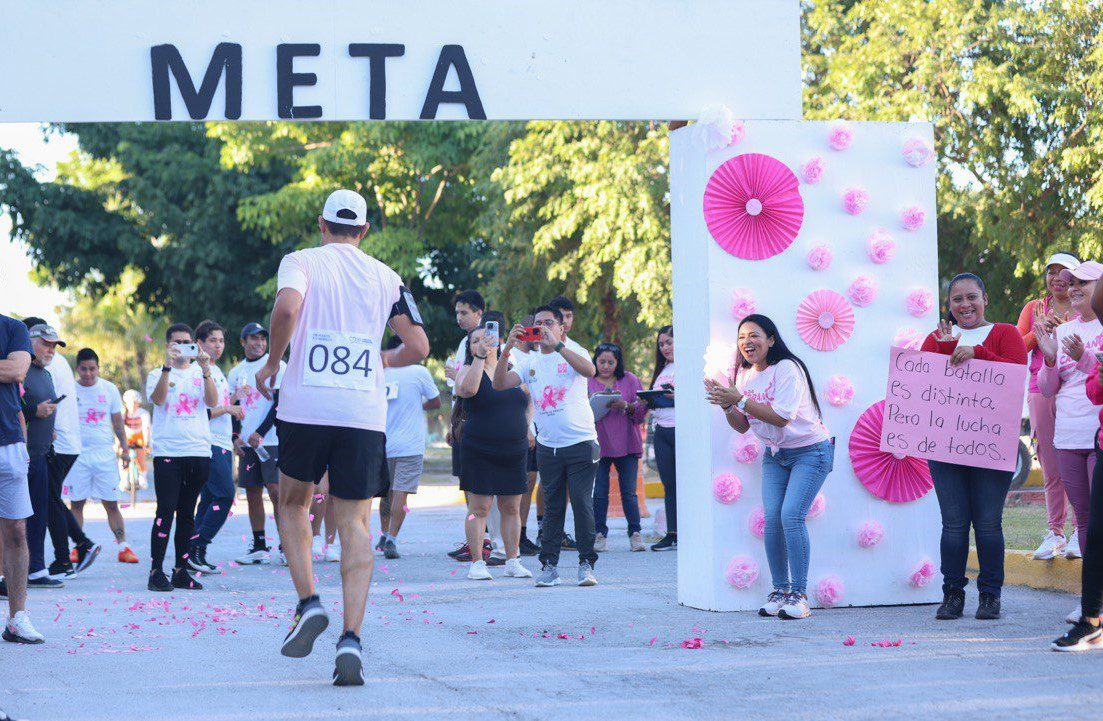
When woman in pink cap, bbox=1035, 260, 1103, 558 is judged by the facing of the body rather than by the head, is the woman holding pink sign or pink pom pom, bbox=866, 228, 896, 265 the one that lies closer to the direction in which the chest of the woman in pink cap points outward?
the woman holding pink sign

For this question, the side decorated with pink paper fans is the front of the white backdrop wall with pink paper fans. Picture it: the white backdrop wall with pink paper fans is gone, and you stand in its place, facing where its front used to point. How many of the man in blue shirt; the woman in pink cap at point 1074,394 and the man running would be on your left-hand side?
1

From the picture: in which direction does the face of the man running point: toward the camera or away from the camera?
away from the camera

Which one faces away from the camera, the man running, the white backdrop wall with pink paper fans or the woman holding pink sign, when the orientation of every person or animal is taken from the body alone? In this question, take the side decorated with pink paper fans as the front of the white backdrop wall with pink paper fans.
the man running

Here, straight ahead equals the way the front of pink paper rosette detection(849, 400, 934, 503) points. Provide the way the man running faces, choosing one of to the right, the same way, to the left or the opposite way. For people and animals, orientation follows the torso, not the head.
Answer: the opposite way

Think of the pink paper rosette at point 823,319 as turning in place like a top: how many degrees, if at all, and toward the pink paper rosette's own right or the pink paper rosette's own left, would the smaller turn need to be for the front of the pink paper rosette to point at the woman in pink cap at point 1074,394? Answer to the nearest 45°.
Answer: approximately 90° to the pink paper rosette's own left

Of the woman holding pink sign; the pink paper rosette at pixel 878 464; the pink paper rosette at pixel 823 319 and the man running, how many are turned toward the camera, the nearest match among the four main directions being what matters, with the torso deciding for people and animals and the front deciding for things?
3

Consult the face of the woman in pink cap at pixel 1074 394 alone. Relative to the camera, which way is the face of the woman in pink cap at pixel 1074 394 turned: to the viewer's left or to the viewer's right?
to the viewer's left

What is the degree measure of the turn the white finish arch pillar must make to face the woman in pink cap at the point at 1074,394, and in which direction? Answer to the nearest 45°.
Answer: approximately 90° to its left

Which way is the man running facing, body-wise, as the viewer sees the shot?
away from the camera

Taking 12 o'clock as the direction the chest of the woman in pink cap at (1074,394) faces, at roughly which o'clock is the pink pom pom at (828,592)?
The pink pom pom is roughly at 1 o'clock from the woman in pink cap.

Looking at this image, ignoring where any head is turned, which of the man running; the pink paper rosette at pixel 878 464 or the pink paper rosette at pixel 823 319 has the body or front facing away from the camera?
the man running
